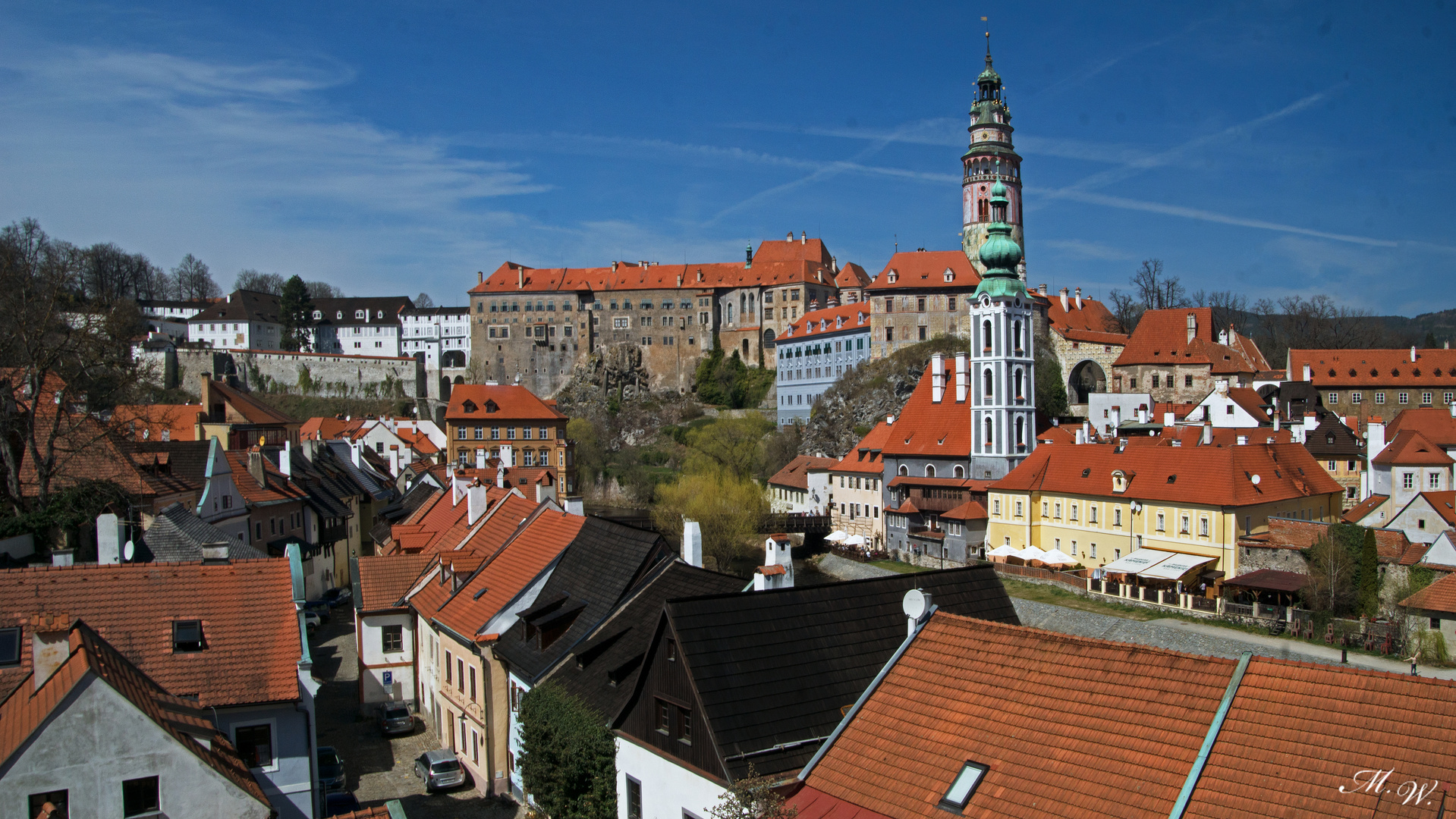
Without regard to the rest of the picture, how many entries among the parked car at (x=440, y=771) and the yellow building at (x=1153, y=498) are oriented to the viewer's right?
0

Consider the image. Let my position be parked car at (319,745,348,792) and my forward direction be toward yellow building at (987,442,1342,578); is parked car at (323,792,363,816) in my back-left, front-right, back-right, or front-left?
back-right

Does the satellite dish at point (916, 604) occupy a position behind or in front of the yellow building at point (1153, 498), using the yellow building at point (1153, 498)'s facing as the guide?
in front

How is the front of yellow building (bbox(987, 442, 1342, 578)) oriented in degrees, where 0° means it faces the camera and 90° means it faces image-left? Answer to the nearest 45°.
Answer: approximately 45°

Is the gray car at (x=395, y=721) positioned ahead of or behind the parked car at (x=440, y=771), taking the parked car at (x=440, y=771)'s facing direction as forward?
ahead

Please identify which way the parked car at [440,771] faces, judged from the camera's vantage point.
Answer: facing away from the viewer and to the left of the viewer

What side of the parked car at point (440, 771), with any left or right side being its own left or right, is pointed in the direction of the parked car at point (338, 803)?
left

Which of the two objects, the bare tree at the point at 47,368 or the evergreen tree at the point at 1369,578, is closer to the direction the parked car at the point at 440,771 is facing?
the bare tree
